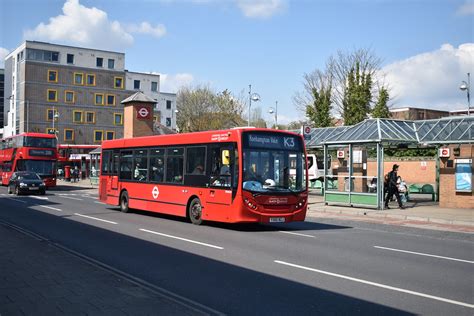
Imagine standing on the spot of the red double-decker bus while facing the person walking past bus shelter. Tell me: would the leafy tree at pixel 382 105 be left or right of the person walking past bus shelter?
left

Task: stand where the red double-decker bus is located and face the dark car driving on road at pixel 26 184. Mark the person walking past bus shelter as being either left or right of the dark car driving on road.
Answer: left

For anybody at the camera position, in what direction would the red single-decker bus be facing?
facing the viewer and to the right of the viewer

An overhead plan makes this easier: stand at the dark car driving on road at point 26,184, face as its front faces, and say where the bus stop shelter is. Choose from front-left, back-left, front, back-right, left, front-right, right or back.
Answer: front

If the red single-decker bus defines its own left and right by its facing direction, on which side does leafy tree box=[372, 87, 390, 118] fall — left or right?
on its left

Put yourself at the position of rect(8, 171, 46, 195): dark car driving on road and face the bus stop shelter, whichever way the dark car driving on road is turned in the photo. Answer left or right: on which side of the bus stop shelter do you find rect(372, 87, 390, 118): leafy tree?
left
